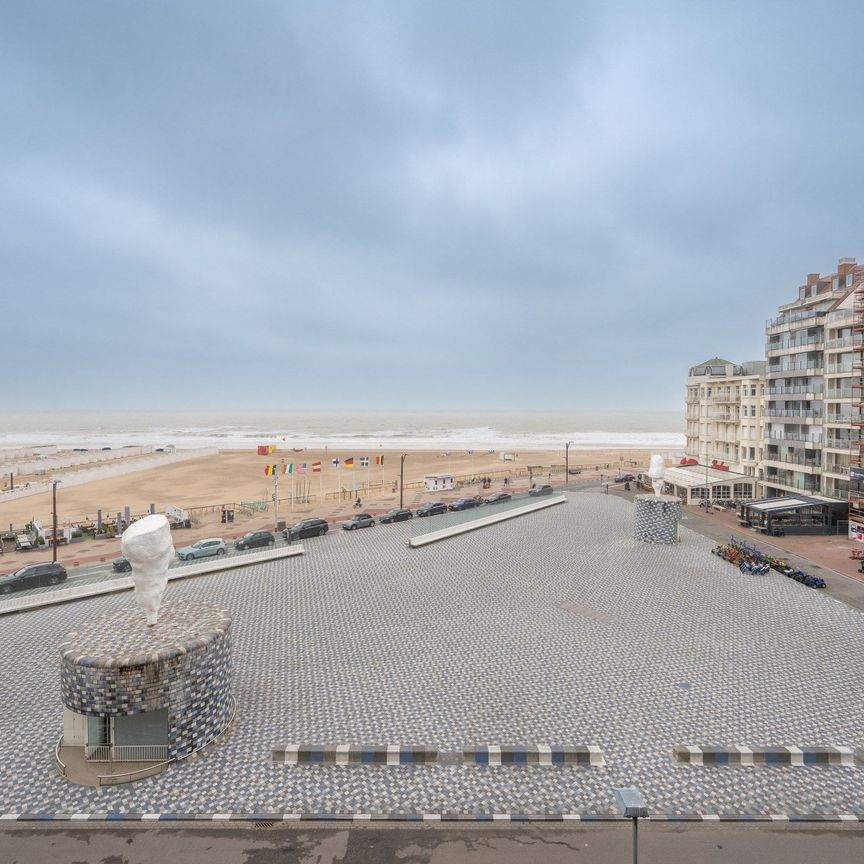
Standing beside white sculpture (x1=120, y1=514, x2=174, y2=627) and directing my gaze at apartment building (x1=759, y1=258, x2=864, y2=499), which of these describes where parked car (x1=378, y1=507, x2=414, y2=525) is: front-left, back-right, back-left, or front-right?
front-left

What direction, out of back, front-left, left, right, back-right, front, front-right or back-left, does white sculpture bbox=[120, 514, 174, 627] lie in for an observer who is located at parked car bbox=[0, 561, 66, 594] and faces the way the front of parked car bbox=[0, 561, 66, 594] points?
left

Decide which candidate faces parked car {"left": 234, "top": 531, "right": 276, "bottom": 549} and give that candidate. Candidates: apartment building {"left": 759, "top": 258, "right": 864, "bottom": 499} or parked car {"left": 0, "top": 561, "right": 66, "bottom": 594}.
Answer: the apartment building

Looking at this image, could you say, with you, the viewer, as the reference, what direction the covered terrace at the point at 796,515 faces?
facing the viewer and to the left of the viewer

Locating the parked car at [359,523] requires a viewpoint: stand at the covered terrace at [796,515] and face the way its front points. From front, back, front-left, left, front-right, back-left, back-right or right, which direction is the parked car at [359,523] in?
front

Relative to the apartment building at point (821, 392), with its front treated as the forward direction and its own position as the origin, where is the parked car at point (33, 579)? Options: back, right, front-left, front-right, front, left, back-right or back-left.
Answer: front

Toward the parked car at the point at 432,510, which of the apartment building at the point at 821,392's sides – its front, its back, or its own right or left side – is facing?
front

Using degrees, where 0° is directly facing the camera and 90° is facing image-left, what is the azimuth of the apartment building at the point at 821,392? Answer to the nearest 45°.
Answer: approximately 45°

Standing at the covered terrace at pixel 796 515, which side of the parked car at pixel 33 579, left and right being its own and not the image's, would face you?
back

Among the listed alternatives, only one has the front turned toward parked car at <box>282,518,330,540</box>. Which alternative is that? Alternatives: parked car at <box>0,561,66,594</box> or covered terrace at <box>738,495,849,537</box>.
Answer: the covered terrace

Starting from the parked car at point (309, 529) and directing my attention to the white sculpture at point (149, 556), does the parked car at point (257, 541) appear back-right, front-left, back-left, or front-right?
front-right

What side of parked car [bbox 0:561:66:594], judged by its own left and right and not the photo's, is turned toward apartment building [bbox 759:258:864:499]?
back

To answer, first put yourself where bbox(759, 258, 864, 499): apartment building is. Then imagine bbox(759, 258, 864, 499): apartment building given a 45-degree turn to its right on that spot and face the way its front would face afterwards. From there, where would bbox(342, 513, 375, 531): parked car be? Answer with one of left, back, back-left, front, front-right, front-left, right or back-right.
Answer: front-left

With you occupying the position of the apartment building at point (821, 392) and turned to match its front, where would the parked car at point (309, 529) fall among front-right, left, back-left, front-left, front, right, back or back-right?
front

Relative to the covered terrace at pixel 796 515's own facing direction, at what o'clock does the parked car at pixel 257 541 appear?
The parked car is roughly at 12 o'clock from the covered terrace.

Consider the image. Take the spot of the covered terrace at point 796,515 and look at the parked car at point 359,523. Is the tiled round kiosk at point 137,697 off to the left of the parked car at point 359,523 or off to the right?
left

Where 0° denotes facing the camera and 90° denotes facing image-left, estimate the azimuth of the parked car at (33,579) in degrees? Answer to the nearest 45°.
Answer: approximately 90°
